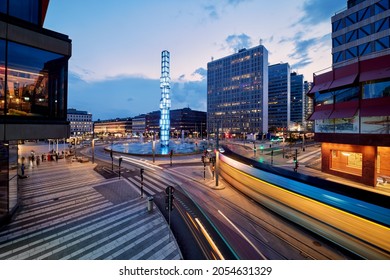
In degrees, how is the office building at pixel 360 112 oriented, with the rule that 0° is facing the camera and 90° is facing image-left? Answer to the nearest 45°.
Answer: approximately 45°

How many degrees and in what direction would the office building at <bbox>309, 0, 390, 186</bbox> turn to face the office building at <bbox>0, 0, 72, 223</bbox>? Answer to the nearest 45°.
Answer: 0° — it already faces it
